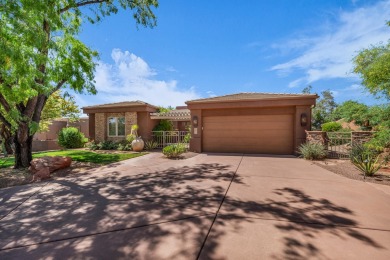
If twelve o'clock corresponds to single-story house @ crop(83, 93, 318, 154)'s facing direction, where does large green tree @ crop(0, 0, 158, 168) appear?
The large green tree is roughly at 2 o'clock from the single-story house.

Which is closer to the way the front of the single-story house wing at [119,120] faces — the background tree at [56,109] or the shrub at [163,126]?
the shrub

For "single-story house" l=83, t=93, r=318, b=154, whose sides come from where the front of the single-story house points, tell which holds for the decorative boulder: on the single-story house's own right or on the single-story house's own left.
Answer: on the single-story house's own right

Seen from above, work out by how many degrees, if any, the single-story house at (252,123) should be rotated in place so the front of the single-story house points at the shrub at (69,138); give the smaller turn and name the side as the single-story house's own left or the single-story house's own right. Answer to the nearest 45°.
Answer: approximately 90° to the single-story house's own right

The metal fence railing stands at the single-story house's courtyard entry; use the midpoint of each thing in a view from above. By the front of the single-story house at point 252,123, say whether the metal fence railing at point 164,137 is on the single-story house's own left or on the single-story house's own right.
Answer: on the single-story house's own right

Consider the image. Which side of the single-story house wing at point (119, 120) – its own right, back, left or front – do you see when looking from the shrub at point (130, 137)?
front

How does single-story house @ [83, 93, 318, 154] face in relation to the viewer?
toward the camera

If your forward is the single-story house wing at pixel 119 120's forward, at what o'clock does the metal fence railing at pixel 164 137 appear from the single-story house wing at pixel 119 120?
The metal fence railing is roughly at 10 o'clock from the single-story house wing.

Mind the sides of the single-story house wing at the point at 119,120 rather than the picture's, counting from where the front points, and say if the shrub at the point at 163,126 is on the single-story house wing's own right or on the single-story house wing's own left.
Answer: on the single-story house wing's own left
